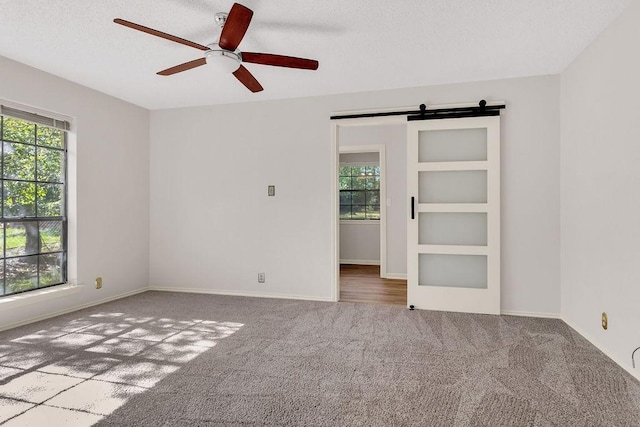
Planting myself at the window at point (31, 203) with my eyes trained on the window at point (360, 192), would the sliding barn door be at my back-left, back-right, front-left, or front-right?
front-right

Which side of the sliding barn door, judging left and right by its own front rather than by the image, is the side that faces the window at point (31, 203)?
right

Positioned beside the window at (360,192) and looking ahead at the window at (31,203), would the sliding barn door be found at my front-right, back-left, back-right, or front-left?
front-left

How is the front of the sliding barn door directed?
toward the camera

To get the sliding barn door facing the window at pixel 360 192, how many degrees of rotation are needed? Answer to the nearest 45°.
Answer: approximately 135° to its right

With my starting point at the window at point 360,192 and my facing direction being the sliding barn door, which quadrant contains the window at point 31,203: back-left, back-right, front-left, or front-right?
front-right
